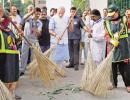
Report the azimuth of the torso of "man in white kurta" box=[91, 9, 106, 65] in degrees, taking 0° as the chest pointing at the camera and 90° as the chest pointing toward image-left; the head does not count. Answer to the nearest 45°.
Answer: approximately 45°

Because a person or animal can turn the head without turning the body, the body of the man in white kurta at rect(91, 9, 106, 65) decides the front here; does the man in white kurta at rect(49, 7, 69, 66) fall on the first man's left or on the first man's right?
on the first man's right
